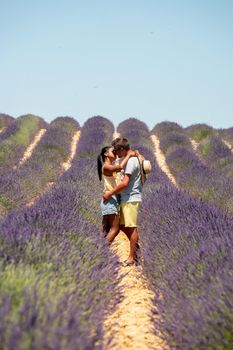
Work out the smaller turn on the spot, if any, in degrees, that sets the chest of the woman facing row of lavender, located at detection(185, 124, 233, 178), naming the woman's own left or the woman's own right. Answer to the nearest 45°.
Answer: approximately 45° to the woman's own left

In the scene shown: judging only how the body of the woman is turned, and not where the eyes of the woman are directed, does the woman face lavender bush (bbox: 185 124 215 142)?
no

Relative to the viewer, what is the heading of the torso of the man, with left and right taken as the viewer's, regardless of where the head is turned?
facing to the left of the viewer

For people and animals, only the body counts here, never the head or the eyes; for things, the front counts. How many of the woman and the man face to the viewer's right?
1

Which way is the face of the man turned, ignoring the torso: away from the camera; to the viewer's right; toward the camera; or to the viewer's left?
to the viewer's left

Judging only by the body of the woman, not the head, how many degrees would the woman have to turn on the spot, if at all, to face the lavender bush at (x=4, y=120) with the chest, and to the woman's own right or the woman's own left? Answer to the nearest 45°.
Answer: approximately 135° to the woman's own left

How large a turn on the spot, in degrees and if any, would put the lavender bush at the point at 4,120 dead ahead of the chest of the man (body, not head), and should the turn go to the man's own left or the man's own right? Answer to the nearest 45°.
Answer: approximately 45° to the man's own right

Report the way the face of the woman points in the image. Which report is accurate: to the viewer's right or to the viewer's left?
to the viewer's right

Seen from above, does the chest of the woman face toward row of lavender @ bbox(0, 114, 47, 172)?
no

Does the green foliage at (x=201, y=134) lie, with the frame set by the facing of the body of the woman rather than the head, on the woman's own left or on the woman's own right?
on the woman's own left

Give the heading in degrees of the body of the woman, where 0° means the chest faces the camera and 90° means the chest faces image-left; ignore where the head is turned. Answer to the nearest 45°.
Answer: approximately 270°

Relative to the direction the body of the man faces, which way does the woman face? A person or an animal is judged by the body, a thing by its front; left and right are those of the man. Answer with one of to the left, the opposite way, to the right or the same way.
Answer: the opposite way

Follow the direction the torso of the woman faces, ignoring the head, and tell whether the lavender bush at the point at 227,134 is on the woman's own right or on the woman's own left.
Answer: on the woman's own left
